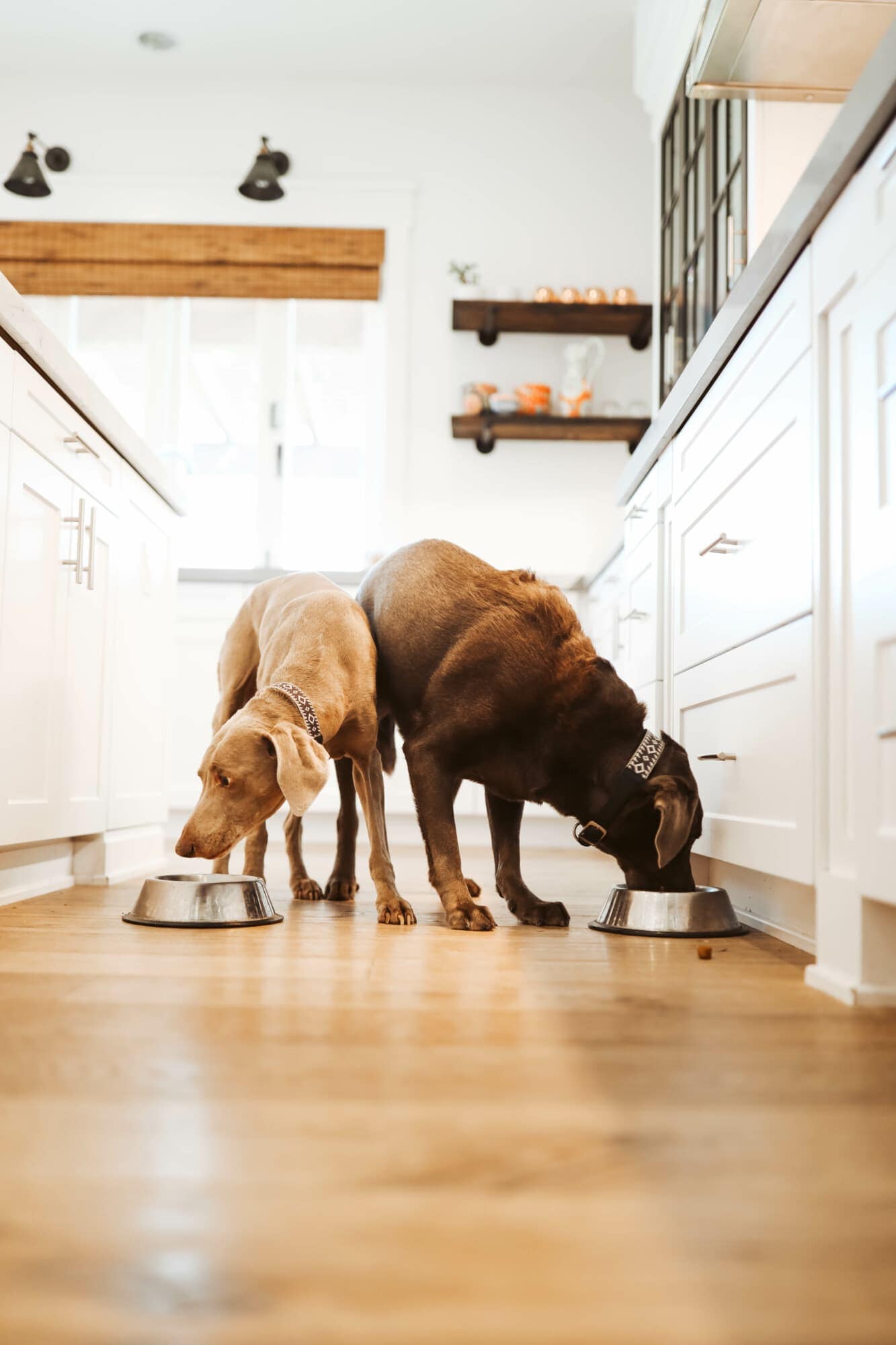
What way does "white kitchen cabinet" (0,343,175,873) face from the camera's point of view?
to the viewer's right

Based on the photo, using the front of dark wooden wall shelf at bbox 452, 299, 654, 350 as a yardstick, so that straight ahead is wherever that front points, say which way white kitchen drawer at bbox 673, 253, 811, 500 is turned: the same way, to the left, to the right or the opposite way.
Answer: to the right

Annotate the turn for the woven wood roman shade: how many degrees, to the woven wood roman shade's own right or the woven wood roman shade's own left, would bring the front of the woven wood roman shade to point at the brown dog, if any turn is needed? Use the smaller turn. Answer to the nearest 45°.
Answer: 0° — it already faces it

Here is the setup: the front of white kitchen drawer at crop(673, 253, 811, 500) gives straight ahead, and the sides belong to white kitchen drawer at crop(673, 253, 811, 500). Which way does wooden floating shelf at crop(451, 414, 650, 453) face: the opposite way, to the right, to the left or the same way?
to the left

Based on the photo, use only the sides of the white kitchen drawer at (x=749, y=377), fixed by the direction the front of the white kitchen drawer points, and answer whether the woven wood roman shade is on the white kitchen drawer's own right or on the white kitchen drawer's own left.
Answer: on the white kitchen drawer's own right

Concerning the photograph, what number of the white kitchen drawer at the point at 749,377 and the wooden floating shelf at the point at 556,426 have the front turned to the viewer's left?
1

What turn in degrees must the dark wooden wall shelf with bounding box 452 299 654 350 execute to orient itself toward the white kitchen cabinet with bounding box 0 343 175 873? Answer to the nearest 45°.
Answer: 0° — it already faces it

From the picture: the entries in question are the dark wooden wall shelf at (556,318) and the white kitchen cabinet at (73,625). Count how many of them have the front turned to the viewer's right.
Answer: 1

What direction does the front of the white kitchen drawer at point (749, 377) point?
to the viewer's left

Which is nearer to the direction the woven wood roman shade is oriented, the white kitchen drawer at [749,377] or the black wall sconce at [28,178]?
the white kitchen drawer

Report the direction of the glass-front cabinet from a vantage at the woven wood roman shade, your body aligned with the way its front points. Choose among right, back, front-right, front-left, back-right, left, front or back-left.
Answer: front-left
